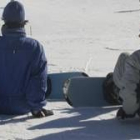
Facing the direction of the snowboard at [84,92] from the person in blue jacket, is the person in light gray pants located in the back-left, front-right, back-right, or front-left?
front-right

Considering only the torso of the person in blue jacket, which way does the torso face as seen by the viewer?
away from the camera

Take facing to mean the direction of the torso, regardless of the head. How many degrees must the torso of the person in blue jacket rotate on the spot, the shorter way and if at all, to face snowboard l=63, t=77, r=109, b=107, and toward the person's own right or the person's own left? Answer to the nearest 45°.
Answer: approximately 45° to the person's own right

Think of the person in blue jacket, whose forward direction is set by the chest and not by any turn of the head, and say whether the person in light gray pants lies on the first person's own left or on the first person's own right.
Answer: on the first person's own right
